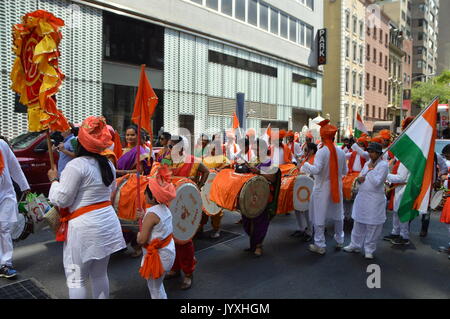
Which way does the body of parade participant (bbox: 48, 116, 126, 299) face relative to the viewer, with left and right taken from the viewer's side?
facing away from the viewer and to the left of the viewer

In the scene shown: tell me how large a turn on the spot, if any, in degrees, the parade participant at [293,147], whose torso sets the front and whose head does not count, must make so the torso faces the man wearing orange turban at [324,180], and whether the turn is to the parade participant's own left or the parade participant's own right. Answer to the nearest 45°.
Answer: approximately 45° to the parade participant's own left

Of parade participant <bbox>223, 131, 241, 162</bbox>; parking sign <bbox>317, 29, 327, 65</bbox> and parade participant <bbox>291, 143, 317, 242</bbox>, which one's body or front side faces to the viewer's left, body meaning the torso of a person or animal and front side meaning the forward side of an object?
parade participant <bbox>291, 143, 317, 242</bbox>

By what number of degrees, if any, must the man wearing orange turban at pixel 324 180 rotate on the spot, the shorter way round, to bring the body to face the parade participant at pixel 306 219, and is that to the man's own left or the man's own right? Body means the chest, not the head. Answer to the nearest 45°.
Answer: approximately 45° to the man's own right
